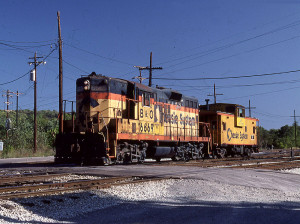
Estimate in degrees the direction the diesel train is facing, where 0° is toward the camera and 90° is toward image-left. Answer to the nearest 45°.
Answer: approximately 45°

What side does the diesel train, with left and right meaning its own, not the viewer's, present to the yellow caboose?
back

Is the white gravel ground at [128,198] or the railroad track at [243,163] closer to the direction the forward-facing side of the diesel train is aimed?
the white gravel ground

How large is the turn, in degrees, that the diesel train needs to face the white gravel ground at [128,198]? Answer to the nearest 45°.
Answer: approximately 45° to its left

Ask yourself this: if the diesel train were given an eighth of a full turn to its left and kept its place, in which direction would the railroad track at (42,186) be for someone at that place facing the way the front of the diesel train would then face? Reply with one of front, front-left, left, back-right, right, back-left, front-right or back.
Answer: front
